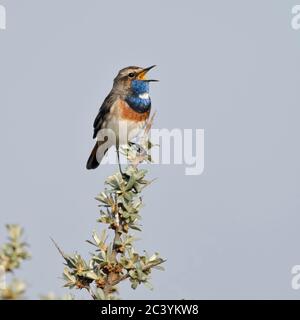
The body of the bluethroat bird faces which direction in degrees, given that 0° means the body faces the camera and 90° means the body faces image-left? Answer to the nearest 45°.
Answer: approximately 315°
